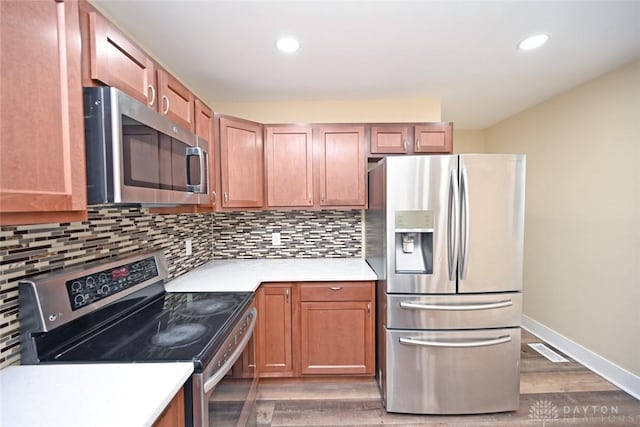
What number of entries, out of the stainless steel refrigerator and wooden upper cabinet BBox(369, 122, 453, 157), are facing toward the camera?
2

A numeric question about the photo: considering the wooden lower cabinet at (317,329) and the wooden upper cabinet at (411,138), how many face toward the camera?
2

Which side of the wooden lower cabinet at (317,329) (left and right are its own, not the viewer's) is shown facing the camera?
front

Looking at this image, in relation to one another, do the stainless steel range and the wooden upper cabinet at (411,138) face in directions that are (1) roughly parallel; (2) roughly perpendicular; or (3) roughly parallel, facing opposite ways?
roughly perpendicular

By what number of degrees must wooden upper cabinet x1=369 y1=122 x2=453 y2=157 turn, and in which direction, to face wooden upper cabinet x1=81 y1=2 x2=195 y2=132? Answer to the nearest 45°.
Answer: approximately 45° to its right

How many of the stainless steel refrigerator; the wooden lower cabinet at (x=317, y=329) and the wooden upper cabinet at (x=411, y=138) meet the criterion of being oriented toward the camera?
3

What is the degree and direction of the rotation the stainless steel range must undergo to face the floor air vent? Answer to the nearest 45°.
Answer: approximately 45° to its left

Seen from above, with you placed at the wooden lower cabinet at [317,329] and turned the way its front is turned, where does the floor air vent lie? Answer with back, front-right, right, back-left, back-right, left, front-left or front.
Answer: left

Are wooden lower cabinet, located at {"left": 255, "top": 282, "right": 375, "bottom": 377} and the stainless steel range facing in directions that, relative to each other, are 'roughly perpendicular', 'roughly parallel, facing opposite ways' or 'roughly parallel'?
roughly perpendicular
